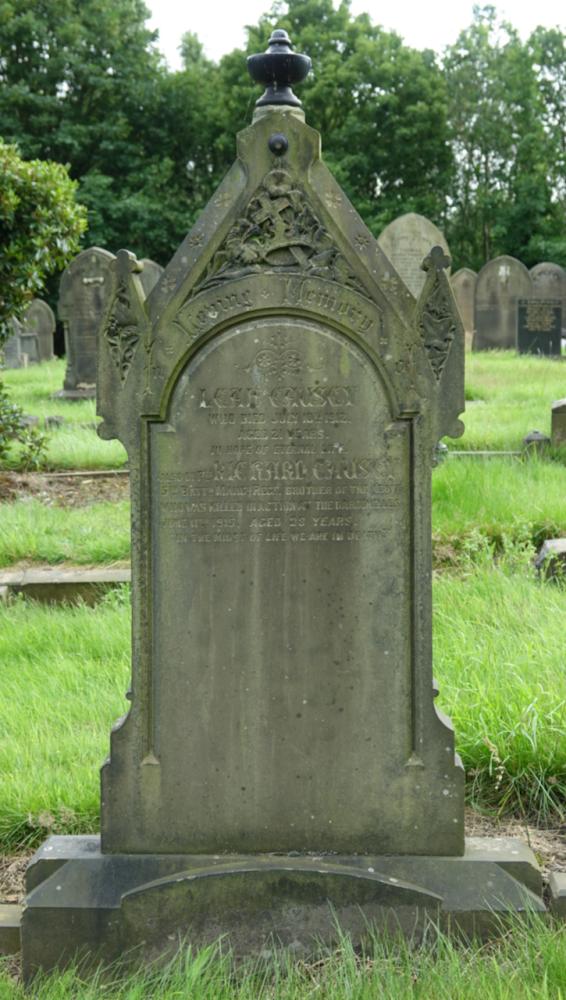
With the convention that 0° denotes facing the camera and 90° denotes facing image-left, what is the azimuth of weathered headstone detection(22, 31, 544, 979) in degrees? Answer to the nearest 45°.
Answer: approximately 0°

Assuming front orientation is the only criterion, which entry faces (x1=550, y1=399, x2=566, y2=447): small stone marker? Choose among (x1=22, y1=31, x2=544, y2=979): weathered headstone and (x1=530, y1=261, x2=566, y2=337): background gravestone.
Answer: the background gravestone

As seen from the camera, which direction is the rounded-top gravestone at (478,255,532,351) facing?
toward the camera

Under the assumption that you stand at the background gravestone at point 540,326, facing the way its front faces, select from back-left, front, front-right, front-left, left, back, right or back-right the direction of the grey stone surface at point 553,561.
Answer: front

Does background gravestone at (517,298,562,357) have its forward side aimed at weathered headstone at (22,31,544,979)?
yes

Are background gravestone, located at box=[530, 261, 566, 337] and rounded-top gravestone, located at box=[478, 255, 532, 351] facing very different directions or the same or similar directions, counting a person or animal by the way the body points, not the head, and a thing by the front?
same or similar directions

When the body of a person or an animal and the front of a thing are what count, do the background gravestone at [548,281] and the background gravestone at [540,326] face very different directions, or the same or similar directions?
same or similar directions

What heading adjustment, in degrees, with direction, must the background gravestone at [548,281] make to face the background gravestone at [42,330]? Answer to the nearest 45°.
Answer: approximately 90° to its right

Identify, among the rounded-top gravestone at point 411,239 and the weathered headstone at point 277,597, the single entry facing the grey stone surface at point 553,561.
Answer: the rounded-top gravestone

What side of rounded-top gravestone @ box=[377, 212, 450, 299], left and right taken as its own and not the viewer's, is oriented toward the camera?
front

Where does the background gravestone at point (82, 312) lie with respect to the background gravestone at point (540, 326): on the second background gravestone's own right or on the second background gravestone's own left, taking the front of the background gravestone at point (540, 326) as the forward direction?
on the second background gravestone's own right

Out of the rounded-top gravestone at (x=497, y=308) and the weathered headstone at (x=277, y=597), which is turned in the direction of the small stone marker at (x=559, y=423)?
the rounded-top gravestone

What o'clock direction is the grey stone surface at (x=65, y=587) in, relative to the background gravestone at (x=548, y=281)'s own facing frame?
The grey stone surface is roughly at 12 o'clock from the background gravestone.
